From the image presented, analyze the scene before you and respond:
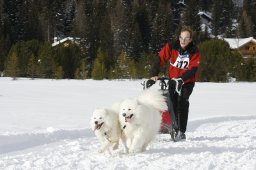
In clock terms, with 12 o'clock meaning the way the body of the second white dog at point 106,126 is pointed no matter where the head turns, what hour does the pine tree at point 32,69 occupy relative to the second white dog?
The pine tree is roughly at 4 o'clock from the second white dog.

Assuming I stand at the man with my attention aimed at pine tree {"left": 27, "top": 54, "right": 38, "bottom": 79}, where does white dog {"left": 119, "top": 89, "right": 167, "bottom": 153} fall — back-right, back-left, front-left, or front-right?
back-left

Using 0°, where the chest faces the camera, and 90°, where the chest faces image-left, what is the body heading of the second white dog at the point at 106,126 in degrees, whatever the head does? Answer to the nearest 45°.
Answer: approximately 45°

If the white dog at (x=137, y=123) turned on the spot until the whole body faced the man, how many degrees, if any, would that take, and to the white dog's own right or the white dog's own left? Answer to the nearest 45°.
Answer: approximately 180°

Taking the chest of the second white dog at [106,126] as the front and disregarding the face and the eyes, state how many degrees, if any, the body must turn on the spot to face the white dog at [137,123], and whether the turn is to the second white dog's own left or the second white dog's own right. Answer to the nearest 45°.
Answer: approximately 135° to the second white dog's own left

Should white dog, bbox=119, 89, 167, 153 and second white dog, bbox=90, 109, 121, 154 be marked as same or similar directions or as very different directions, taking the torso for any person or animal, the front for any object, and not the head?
same or similar directions

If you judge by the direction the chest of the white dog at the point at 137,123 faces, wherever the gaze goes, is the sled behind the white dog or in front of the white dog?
behind

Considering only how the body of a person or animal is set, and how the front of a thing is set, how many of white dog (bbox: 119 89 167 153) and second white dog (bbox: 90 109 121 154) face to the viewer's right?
0

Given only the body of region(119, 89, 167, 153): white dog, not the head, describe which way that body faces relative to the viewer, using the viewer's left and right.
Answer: facing the viewer and to the left of the viewer

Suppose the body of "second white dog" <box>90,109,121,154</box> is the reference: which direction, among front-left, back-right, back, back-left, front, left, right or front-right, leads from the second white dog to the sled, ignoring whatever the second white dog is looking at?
back
